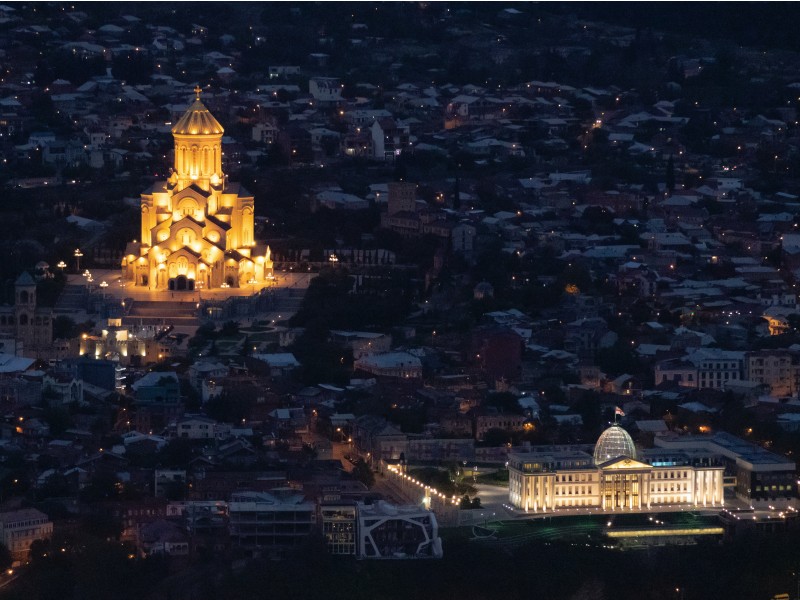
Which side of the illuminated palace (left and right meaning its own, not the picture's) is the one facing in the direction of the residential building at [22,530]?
right

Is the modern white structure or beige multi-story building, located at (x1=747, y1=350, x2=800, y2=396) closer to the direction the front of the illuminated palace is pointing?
the modern white structure

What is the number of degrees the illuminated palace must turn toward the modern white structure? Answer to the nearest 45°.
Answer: approximately 45° to its right

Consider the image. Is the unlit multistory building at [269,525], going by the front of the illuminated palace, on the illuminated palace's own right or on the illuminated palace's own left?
on the illuminated palace's own right

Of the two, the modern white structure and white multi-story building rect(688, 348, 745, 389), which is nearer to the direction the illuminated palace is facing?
the modern white structure

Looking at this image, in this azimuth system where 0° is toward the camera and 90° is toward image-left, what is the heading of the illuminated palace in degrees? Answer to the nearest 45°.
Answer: approximately 0°

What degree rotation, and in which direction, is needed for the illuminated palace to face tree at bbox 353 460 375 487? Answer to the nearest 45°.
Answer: approximately 90° to its right

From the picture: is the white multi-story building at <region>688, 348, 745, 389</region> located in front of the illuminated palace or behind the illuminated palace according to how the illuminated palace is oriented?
behind

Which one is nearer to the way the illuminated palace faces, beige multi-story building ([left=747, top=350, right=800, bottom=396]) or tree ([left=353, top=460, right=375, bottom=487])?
the tree

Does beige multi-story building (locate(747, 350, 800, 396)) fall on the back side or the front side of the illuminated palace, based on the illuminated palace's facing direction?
on the back side
